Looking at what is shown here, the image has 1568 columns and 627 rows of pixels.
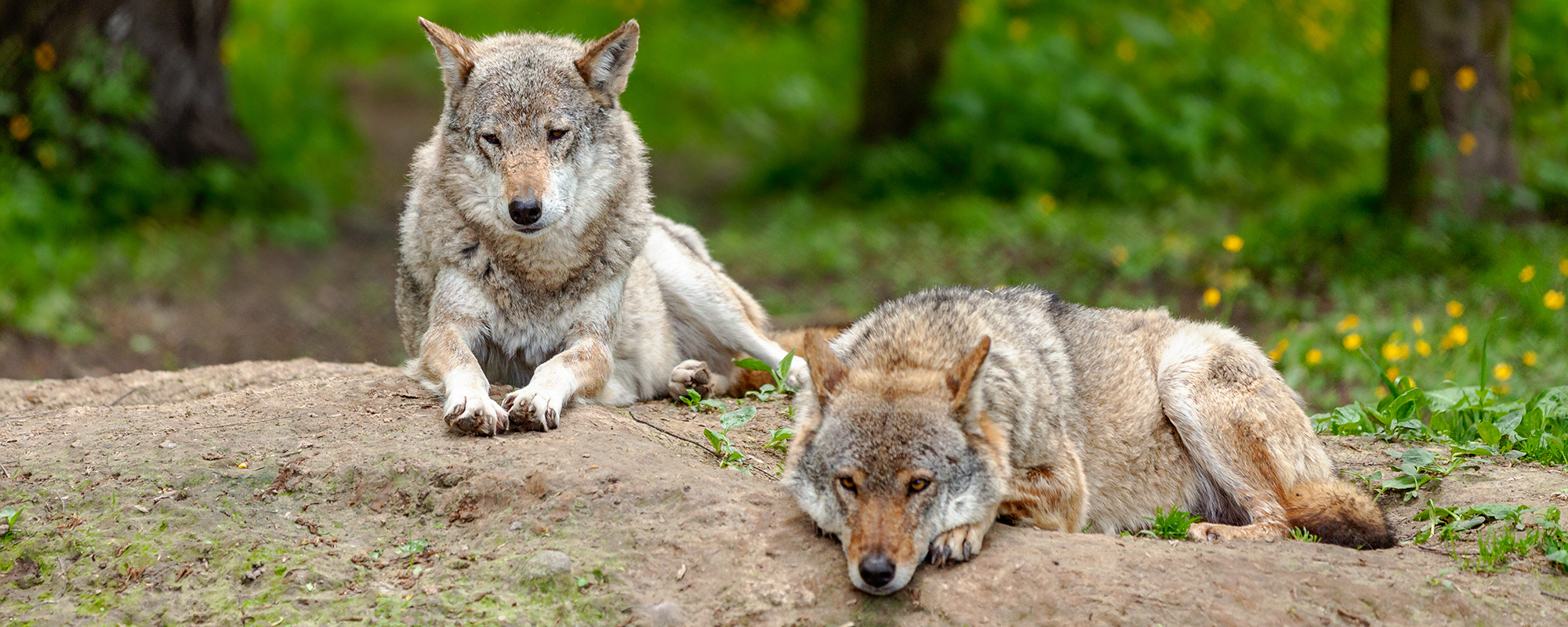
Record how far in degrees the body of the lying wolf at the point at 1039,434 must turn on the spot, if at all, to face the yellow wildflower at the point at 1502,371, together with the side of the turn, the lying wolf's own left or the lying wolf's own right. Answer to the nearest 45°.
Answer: approximately 180°

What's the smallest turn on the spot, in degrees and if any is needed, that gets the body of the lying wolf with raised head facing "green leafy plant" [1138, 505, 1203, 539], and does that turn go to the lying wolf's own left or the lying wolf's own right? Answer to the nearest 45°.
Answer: approximately 45° to the lying wolf's own left

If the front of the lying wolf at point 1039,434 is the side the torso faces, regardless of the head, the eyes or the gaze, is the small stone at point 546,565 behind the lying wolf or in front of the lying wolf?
in front

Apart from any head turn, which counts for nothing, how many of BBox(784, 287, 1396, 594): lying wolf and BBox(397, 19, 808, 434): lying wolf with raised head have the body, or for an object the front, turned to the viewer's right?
0

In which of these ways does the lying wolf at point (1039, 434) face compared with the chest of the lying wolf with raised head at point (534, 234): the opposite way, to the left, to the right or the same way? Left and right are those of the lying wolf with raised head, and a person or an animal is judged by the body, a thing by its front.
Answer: to the right

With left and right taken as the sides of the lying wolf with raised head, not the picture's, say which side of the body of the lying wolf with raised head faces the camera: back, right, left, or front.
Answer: front

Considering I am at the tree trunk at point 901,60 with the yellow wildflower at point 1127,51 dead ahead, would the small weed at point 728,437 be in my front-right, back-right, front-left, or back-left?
back-right

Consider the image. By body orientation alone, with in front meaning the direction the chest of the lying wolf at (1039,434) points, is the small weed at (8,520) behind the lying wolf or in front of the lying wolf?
in front

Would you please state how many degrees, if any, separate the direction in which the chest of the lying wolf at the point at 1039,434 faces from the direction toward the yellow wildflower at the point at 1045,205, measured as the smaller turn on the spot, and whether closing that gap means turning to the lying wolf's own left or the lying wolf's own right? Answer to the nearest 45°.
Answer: approximately 135° to the lying wolf's own right

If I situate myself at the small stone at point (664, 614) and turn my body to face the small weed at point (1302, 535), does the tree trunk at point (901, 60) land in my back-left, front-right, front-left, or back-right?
front-left

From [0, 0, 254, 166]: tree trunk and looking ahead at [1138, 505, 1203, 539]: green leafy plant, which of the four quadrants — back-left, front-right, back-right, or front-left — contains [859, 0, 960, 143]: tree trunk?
front-left

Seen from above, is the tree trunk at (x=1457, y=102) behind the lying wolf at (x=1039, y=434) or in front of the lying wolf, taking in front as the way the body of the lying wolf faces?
behind

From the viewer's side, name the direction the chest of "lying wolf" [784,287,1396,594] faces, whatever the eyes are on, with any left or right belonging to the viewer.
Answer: facing the viewer and to the left of the viewer

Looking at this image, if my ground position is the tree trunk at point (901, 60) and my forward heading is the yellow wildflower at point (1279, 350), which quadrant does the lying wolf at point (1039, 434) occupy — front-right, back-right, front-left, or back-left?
front-right

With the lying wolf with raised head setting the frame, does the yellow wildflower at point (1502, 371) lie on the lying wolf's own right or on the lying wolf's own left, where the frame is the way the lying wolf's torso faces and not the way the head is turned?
on the lying wolf's own left

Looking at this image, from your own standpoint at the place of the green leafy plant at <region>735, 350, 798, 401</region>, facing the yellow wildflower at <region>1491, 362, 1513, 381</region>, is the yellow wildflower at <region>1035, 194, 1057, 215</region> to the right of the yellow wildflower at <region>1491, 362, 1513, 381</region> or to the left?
left

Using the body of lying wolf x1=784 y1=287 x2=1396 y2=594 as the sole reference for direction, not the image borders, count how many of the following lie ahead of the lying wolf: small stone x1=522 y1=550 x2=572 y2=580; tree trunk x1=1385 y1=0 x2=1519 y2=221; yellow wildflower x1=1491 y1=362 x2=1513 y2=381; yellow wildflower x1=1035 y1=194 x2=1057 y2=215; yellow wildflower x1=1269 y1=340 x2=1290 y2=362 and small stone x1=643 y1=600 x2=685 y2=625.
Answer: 2
